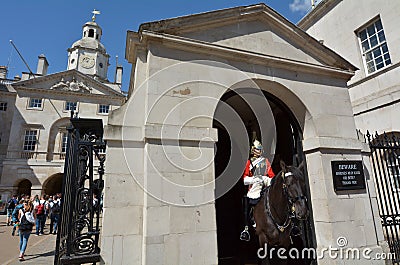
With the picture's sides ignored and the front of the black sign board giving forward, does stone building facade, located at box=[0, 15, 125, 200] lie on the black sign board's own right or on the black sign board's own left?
on the black sign board's own right

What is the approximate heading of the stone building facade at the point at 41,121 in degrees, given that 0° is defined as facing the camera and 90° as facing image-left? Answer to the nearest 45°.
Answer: approximately 0°

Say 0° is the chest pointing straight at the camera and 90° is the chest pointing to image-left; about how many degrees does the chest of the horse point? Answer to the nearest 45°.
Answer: approximately 315°

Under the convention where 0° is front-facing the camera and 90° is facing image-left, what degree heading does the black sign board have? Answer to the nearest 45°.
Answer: approximately 0°

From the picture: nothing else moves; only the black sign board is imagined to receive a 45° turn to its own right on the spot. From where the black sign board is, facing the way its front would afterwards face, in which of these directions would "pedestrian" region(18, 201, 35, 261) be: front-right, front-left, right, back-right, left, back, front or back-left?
front-right

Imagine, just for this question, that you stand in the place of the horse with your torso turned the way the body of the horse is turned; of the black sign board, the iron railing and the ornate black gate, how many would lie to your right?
1

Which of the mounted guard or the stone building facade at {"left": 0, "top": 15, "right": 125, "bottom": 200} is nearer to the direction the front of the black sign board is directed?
the mounted guard

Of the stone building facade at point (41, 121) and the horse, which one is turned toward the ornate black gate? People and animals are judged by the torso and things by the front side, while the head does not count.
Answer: the stone building facade

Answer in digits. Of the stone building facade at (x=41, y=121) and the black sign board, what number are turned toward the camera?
2

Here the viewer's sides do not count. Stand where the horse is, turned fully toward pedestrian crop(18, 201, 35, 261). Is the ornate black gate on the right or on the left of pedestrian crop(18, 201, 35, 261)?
left

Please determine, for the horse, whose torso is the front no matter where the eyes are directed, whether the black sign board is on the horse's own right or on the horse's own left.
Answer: on the horse's own left

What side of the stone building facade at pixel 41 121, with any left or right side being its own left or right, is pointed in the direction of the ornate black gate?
front

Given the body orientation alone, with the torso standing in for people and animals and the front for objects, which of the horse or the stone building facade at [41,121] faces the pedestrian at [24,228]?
the stone building facade

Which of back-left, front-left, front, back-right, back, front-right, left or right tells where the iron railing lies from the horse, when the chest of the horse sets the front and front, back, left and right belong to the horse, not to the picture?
left

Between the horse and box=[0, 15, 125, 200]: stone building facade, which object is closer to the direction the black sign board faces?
the horse

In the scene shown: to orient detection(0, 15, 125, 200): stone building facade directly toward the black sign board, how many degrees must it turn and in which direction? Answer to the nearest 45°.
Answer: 0° — it already faces it

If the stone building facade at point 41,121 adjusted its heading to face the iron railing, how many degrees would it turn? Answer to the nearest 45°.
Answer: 0° — it already faces it
